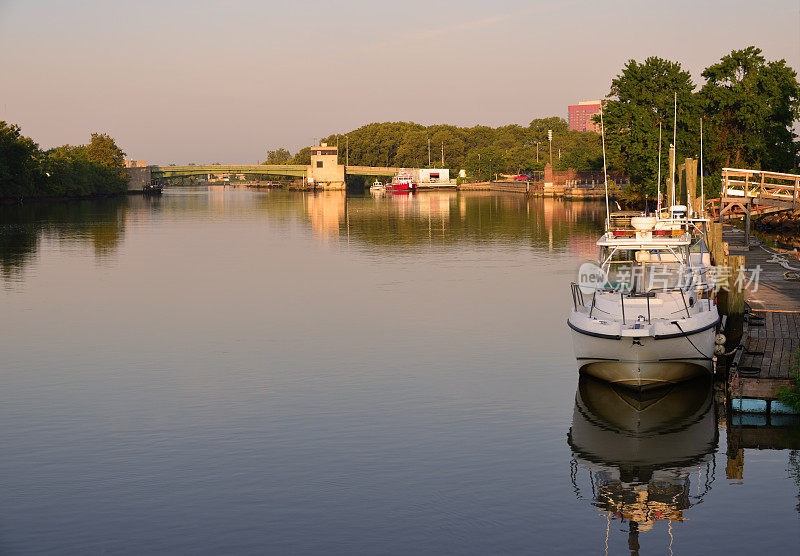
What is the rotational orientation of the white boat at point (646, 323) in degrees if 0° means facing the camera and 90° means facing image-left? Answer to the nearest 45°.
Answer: approximately 0°

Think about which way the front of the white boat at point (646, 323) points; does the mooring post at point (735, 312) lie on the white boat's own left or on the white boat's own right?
on the white boat's own left
